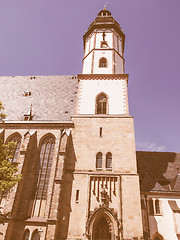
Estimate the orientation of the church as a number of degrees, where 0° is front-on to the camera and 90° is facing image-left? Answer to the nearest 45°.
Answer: approximately 0°
